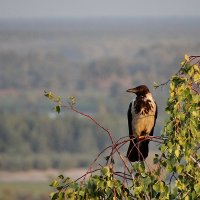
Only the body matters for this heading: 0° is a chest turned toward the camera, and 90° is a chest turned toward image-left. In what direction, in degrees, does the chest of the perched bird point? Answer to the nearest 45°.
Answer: approximately 0°
